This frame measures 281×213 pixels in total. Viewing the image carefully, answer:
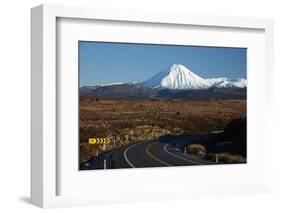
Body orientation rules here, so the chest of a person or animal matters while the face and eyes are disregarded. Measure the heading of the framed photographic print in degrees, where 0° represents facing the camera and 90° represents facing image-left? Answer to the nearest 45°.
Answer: approximately 315°
